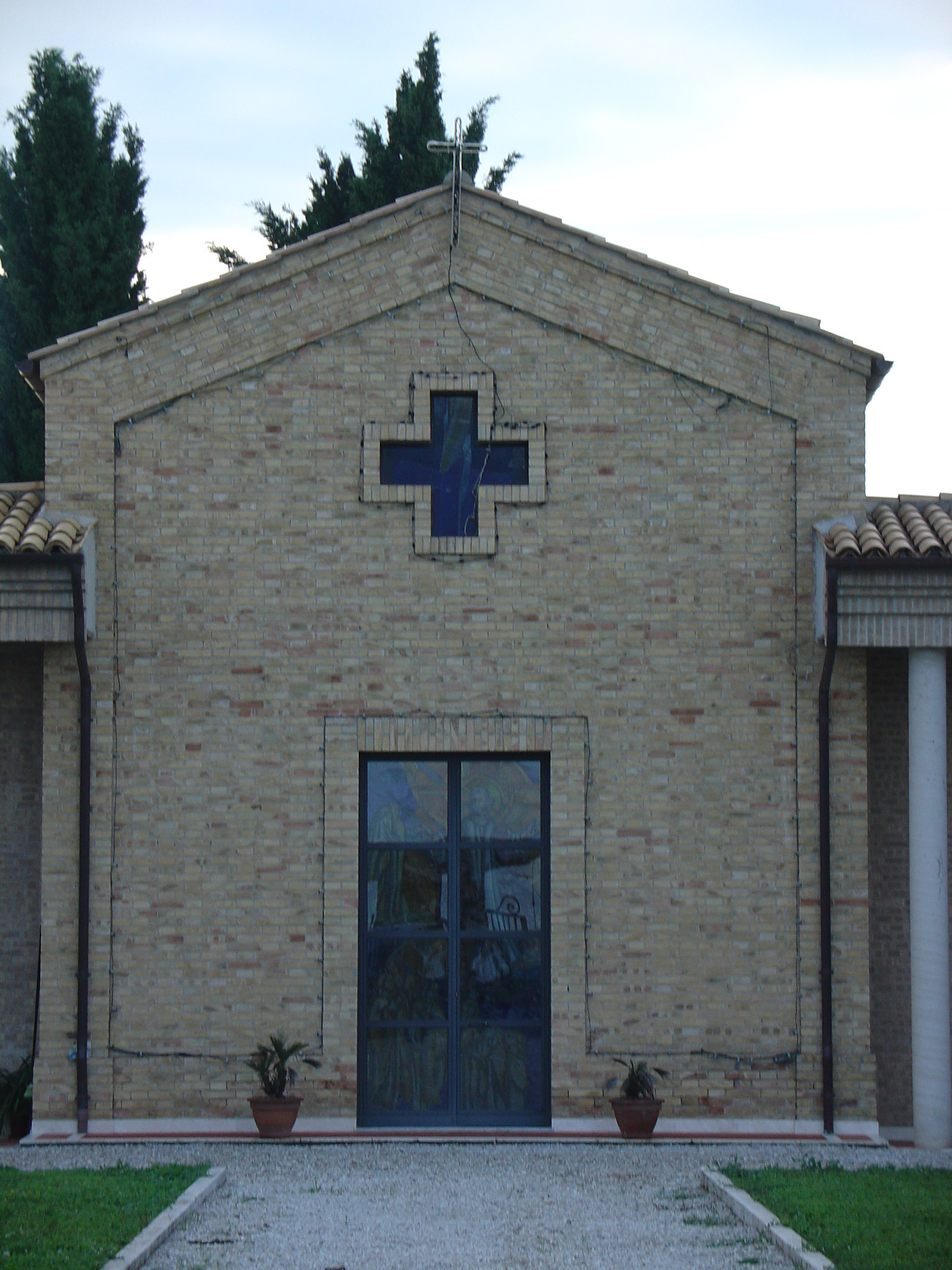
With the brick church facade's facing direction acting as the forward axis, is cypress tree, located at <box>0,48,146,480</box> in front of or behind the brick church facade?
behind

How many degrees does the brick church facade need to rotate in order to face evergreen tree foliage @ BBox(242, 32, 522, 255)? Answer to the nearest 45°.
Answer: approximately 180°

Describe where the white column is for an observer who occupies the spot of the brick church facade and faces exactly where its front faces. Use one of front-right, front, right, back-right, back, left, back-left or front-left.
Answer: left

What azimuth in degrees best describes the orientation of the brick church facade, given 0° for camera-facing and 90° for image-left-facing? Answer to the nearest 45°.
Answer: approximately 0°
